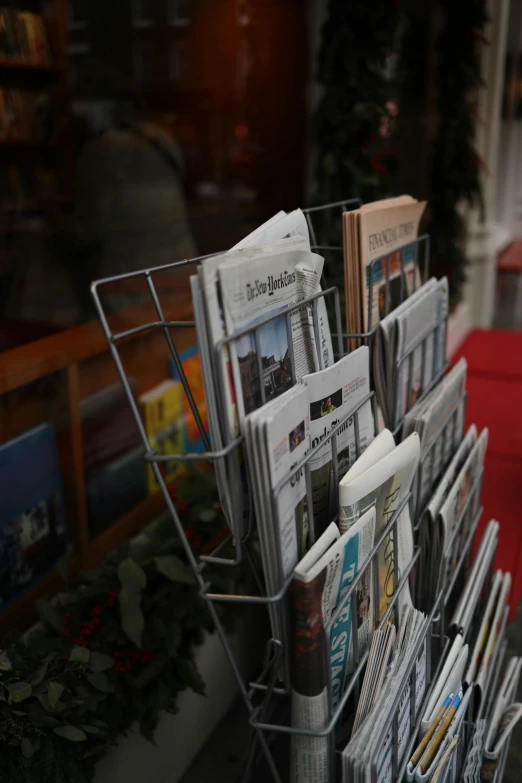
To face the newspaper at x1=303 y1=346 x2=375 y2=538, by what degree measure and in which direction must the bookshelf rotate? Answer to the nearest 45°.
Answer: approximately 45° to its right

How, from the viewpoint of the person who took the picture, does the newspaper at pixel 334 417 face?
facing the viewer and to the right of the viewer

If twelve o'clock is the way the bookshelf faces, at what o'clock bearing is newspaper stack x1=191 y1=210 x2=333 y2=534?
The newspaper stack is roughly at 1 o'clock from the bookshelf.

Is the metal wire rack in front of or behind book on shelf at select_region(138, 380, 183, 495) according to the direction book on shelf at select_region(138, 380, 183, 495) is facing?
in front

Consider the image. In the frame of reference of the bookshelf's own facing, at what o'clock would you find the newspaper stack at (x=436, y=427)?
The newspaper stack is roughly at 12 o'clock from the bookshelf.

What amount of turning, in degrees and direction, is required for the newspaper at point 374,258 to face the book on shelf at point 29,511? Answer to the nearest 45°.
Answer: approximately 135° to its right

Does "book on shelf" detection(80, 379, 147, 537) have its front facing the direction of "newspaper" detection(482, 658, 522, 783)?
yes

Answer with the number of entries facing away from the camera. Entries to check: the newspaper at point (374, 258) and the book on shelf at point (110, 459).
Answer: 0
